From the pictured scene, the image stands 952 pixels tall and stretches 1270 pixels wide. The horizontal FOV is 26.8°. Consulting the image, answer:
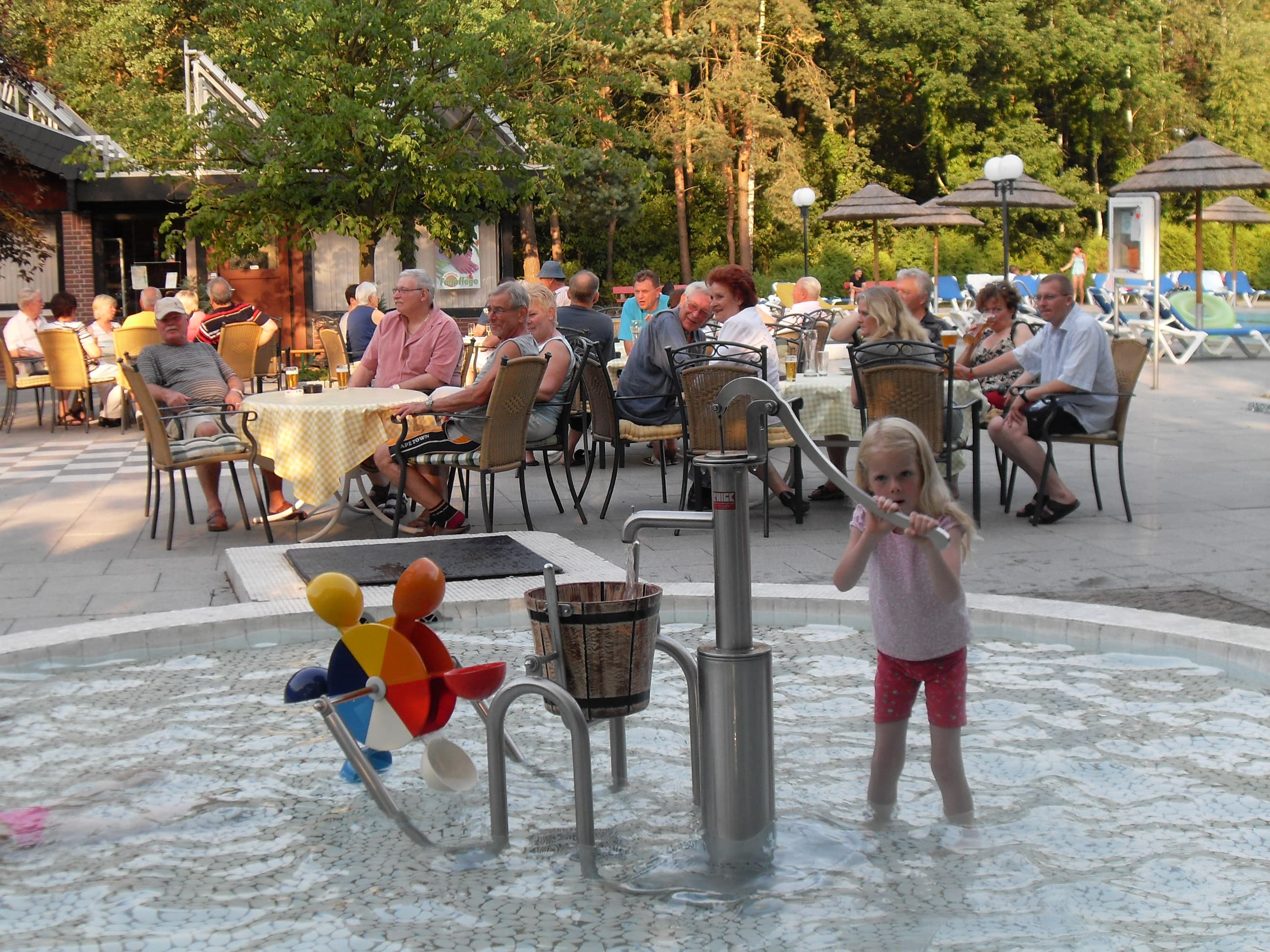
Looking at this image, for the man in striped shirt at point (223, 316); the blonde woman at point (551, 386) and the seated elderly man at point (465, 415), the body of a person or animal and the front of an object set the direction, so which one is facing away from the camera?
the man in striped shirt

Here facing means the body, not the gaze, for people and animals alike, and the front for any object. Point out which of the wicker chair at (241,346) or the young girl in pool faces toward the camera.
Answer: the young girl in pool

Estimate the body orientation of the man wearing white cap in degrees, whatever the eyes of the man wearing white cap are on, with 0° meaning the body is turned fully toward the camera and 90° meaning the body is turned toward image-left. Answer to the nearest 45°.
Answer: approximately 315°

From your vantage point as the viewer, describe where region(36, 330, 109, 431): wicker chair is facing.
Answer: facing away from the viewer and to the right of the viewer

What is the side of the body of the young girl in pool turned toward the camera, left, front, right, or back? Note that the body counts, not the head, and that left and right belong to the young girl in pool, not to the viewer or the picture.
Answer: front

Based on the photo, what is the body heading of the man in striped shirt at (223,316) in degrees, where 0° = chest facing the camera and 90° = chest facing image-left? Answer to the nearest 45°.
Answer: approximately 180°

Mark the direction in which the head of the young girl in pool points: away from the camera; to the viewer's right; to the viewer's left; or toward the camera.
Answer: toward the camera

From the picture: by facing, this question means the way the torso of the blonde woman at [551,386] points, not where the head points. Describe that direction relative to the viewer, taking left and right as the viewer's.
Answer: facing to the left of the viewer
